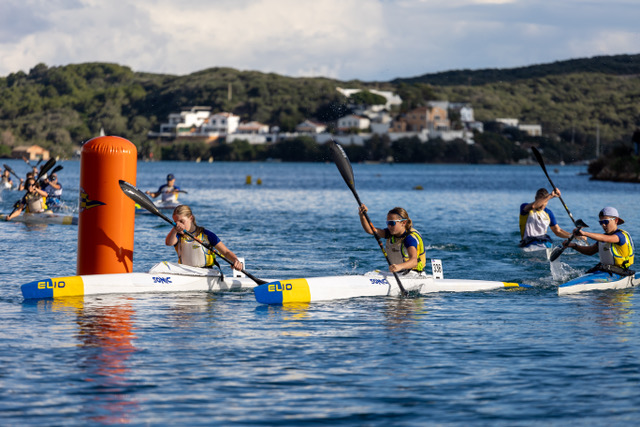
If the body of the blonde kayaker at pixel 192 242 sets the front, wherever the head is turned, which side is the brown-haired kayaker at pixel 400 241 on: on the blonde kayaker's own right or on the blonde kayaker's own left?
on the blonde kayaker's own left
